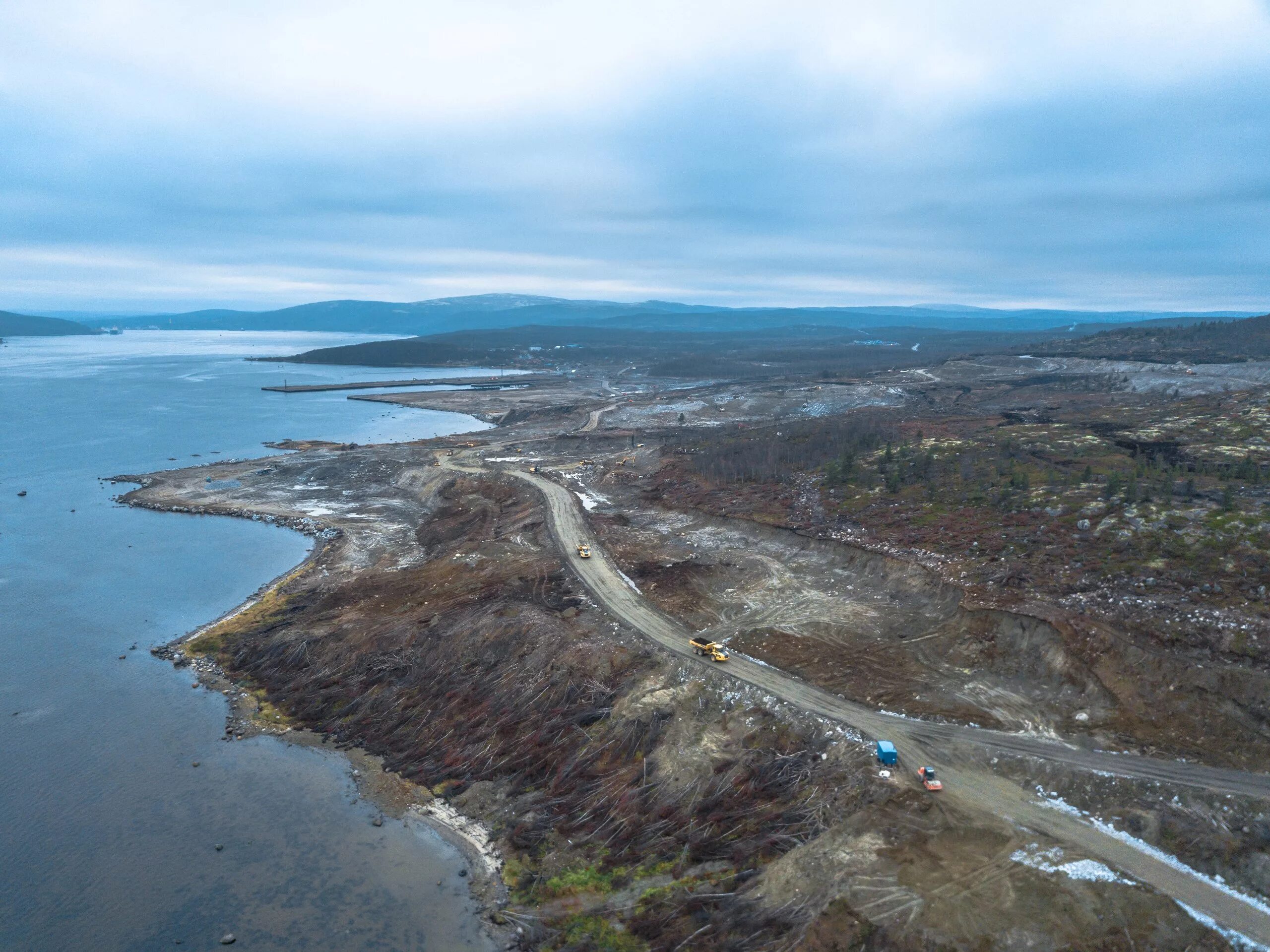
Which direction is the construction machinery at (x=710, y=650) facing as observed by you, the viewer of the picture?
facing the viewer and to the right of the viewer
